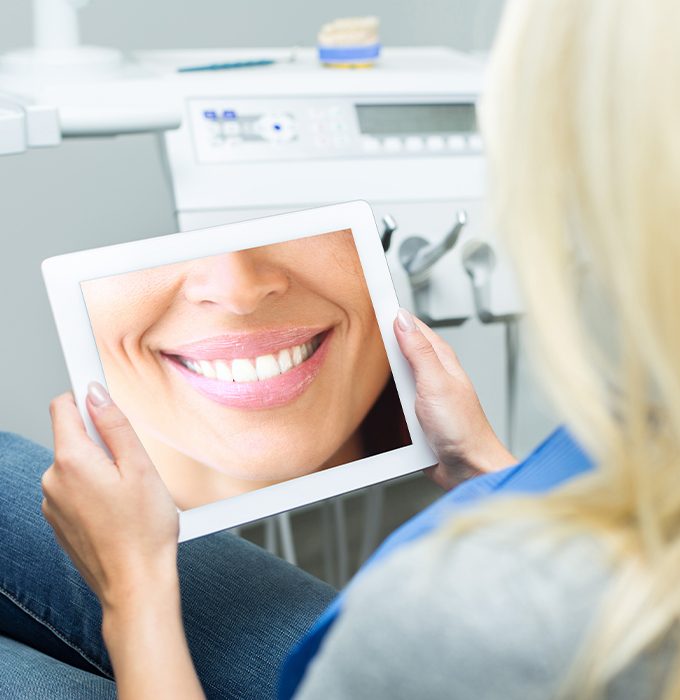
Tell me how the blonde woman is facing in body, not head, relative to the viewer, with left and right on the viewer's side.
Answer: facing away from the viewer and to the left of the viewer

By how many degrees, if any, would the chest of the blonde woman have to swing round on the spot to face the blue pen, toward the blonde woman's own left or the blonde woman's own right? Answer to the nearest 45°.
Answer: approximately 45° to the blonde woman's own right

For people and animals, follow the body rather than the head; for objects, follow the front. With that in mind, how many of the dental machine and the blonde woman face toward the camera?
1

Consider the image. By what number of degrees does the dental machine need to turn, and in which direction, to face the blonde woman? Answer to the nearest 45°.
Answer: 0° — it already faces them

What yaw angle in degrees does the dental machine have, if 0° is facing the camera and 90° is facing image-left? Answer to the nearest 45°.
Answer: approximately 0°

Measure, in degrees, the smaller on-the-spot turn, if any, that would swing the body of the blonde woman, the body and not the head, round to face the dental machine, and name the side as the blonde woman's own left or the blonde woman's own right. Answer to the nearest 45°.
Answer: approximately 45° to the blonde woman's own right

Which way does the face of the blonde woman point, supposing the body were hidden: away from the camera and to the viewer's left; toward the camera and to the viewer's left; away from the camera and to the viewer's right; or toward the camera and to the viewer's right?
away from the camera and to the viewer's left
